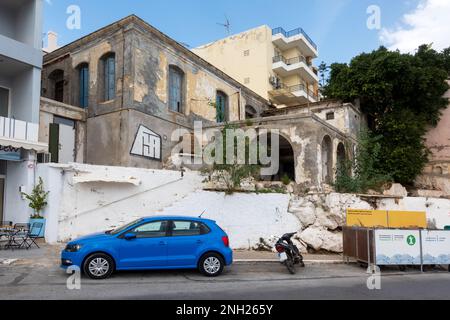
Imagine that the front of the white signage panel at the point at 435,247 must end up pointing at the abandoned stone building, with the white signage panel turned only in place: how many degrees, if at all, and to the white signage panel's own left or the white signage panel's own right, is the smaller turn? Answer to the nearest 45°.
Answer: approximately 90° to the white signage panel's own right

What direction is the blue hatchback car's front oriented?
to the viewer's left

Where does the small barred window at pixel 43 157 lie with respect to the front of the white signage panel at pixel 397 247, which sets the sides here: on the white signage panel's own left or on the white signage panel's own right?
on the white signage panel's own right

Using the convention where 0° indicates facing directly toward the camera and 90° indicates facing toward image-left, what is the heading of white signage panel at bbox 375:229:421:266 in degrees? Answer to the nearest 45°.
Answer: approximately 0°

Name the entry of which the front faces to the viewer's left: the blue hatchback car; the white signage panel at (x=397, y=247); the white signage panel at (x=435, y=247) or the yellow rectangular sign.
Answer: the blue hatchback car

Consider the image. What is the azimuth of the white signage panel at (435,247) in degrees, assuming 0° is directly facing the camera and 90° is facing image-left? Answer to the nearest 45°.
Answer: approximately 0°

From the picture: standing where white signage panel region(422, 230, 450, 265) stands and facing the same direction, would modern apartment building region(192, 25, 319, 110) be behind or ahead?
behind

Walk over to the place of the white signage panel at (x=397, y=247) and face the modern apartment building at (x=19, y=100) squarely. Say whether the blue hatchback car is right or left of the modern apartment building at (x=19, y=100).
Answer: left
